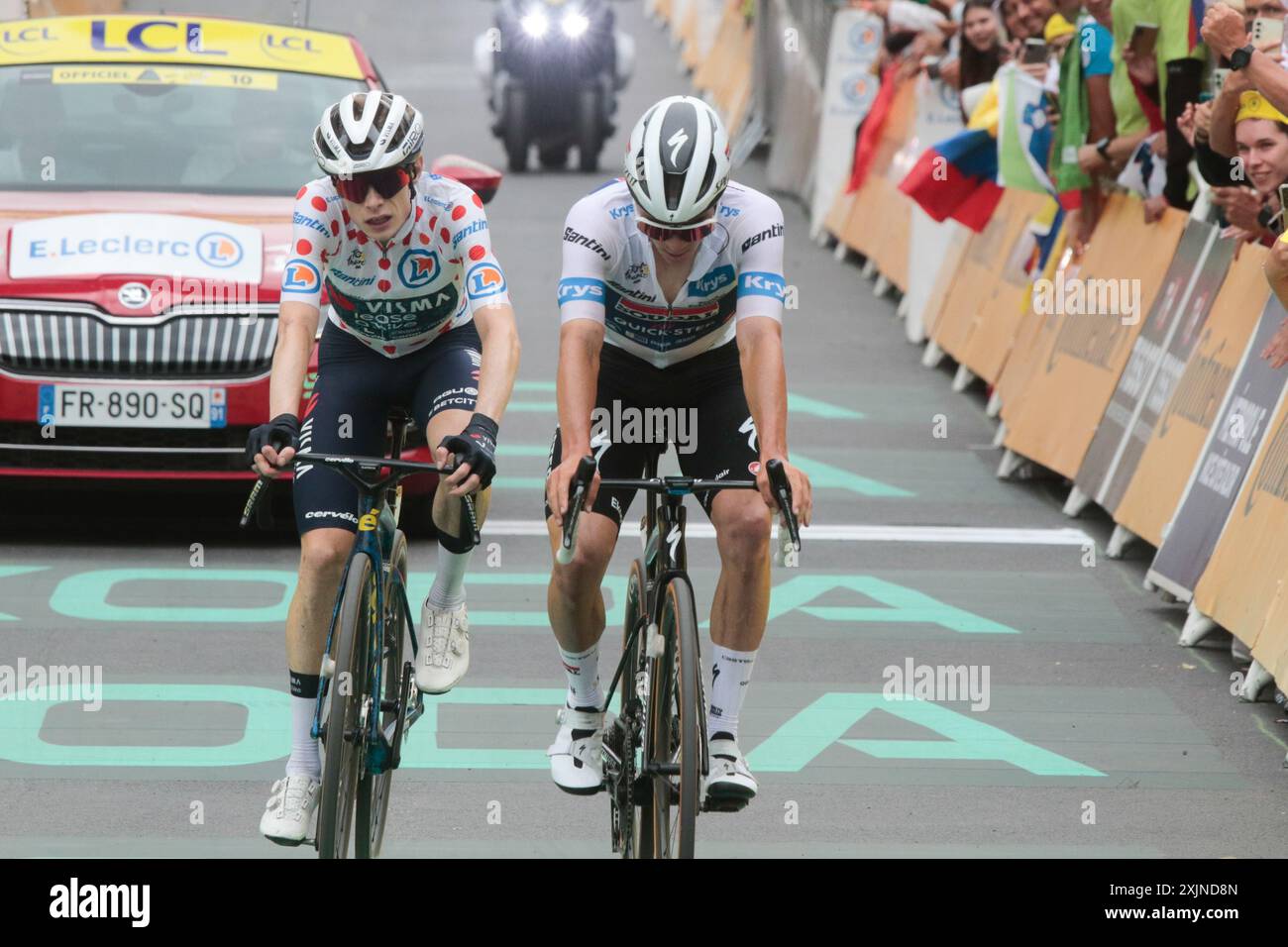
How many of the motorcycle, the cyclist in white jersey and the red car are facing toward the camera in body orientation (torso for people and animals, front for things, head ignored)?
3

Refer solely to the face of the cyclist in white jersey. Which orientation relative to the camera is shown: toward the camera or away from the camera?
toward the camera

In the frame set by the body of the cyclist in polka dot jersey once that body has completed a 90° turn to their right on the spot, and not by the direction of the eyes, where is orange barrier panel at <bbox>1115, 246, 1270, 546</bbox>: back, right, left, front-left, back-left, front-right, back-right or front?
back-right

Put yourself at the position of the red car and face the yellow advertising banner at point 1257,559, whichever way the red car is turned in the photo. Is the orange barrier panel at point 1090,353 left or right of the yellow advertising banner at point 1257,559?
left

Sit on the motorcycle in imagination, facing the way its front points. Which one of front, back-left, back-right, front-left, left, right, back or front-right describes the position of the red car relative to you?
front

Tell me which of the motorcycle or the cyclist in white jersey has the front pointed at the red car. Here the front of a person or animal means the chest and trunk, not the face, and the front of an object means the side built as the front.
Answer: the motorcycle

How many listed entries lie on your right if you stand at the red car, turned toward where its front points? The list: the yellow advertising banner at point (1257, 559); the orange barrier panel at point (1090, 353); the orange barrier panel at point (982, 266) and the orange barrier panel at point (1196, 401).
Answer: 0

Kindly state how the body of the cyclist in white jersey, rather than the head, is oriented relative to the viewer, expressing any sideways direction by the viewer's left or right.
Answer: facing the viewer

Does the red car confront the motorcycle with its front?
no

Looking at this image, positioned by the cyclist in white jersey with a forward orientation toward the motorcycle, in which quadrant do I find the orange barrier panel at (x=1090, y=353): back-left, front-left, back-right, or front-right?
front-right

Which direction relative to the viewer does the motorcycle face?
toward the camera

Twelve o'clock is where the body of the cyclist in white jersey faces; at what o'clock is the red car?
The red car is roughly at 5 o'clock from the cyclist in white jersey.

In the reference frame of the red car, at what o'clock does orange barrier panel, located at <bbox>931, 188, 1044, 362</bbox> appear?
The orange barrier panel is roughly at 8 o'clock from the red car.

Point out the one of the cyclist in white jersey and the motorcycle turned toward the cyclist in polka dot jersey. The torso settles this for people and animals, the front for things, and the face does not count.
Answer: the motorcycle

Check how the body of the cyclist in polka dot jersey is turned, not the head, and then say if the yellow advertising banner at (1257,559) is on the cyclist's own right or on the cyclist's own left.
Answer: on the cyclist's own left

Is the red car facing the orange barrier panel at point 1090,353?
no

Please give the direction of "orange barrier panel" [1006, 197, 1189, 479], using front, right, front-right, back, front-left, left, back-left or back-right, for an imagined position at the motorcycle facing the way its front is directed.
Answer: front

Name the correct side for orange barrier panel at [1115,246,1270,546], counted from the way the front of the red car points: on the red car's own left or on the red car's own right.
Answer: on the red car's own left

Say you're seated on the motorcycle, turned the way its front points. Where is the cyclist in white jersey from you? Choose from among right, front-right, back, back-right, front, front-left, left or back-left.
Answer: front

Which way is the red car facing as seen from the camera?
toward the camera

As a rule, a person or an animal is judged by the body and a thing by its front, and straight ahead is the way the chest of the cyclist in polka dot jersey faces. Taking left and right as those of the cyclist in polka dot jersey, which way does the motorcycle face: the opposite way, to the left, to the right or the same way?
the same way

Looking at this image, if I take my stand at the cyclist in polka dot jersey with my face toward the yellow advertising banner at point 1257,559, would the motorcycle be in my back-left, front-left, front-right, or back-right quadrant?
front-left

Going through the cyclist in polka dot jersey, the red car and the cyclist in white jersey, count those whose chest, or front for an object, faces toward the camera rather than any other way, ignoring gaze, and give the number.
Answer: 3

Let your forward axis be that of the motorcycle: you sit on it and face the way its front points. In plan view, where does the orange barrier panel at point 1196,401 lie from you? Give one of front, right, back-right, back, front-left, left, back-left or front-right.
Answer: front
